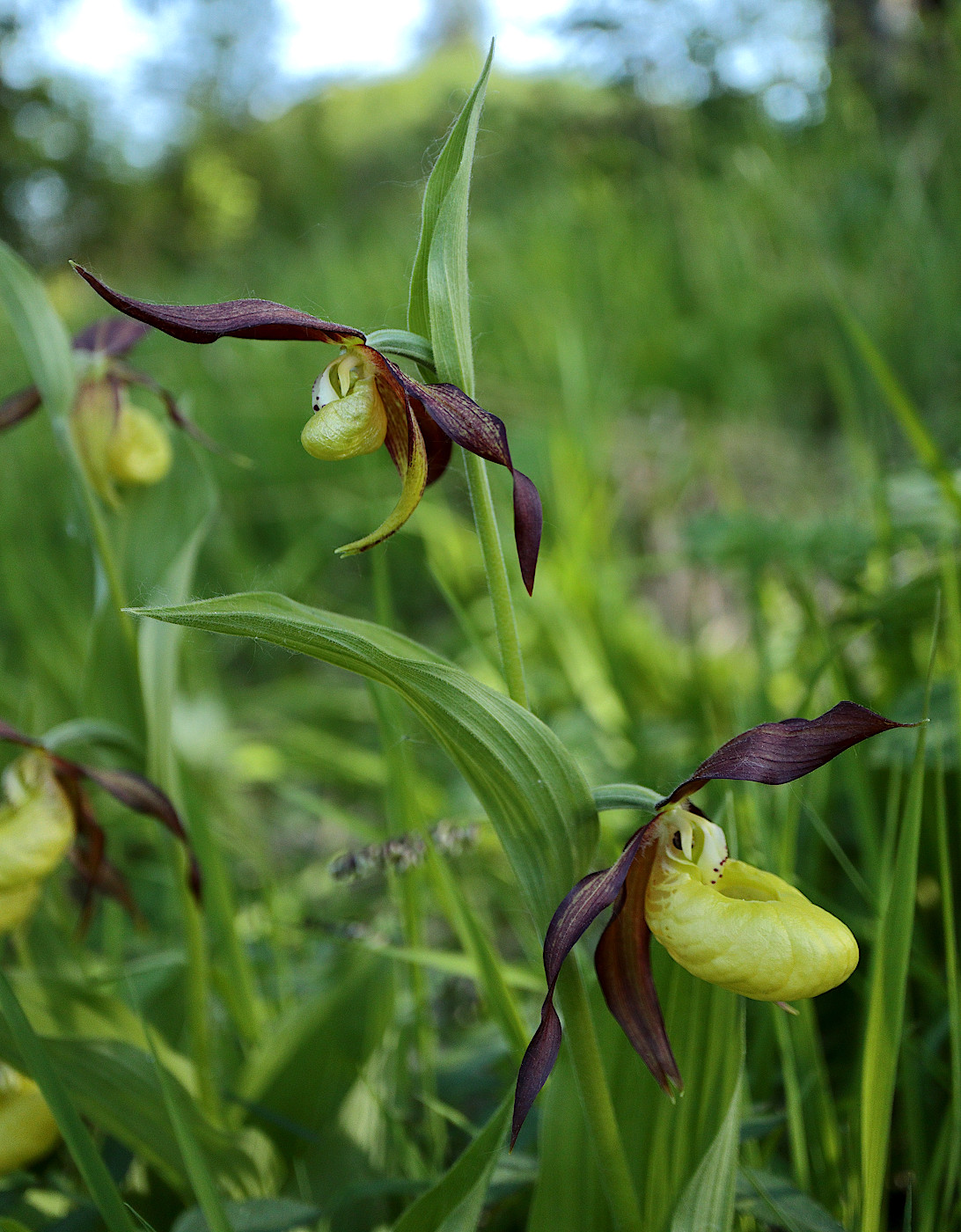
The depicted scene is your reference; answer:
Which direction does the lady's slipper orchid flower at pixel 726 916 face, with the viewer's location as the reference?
facing to the right of the viewer

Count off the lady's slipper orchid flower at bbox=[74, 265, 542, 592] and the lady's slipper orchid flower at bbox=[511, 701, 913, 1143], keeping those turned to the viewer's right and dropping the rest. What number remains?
1

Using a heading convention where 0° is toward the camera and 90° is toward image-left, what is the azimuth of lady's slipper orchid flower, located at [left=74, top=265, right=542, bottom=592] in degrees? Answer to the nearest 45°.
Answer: approximately 90°

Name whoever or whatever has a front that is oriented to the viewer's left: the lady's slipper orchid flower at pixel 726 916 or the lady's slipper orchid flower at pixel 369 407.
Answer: the lady's slipper orchid flower at pixel 369 407

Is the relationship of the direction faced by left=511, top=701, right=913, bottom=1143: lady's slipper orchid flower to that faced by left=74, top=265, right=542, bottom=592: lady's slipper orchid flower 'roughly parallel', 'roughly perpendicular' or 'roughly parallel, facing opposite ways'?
roughly parallel, facing opposite ways
